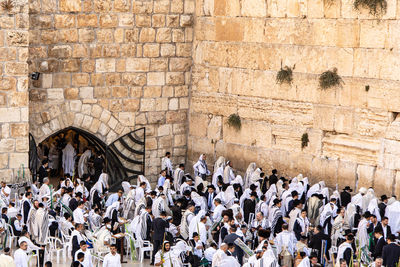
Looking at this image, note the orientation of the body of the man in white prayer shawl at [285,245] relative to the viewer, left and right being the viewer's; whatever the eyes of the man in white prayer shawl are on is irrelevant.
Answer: facing away from the viewer

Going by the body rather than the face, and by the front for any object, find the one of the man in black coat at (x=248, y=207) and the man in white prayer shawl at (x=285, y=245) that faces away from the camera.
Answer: the man in white prayer shawl

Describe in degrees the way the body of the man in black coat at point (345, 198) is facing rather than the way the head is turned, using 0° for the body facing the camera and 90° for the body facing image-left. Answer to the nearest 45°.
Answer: approximately 225°

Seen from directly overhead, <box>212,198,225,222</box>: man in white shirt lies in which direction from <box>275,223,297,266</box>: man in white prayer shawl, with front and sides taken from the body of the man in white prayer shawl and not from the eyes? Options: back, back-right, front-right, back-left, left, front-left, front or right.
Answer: front-left

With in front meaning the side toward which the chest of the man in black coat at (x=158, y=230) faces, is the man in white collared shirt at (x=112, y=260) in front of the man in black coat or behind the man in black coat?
behind

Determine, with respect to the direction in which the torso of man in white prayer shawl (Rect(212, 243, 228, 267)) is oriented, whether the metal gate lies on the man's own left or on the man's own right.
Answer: on the man's own left
